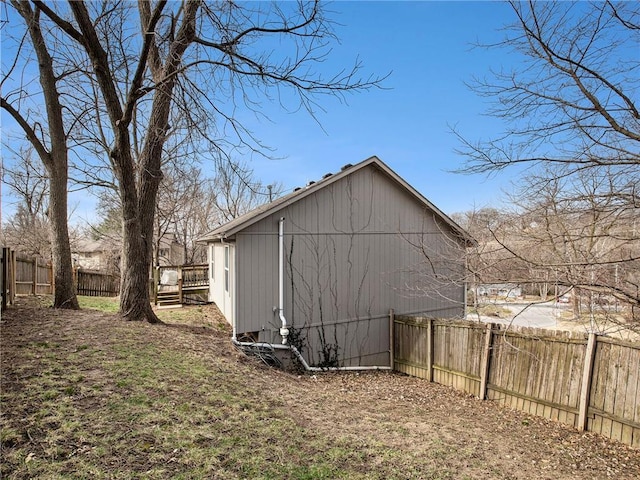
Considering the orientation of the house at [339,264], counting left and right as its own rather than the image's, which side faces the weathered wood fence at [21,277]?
back

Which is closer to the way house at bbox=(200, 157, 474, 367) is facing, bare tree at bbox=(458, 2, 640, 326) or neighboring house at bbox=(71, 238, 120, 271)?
the bare tree

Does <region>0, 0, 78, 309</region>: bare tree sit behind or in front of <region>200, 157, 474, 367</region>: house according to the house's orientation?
behind

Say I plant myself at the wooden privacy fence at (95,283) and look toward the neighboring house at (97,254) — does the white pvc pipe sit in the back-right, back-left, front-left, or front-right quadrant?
back-right

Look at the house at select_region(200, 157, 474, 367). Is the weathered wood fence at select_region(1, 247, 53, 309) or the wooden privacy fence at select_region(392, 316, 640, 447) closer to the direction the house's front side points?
the wooden privacy fence

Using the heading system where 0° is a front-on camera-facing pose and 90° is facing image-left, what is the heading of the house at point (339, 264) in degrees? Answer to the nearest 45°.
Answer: approximately 270°
